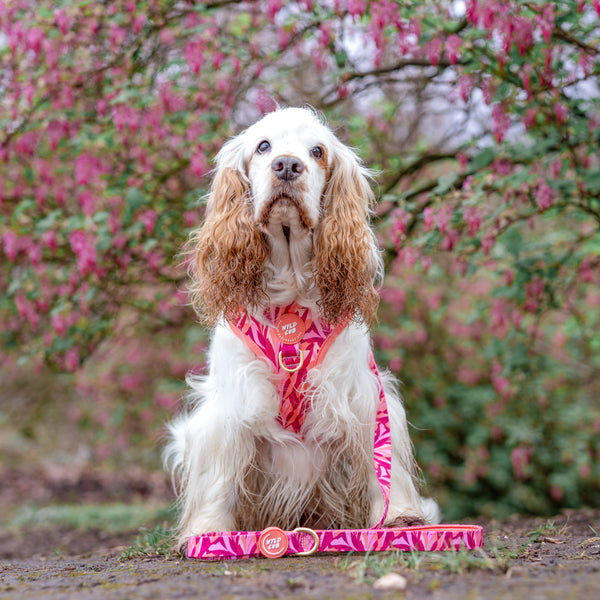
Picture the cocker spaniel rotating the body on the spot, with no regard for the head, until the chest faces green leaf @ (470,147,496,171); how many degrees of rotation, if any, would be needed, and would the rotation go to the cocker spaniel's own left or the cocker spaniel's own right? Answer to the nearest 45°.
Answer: approximately 135° to the cocker spaniel's own left

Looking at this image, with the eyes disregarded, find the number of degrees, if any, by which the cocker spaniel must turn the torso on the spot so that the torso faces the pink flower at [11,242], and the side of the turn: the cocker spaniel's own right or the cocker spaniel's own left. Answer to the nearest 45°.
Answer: approximately 135° to the cocker spaniel's own right

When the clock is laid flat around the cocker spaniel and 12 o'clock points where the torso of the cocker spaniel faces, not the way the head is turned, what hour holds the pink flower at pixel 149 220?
The pink flower is roughly at 5 o'clock from the cocker spaniel.

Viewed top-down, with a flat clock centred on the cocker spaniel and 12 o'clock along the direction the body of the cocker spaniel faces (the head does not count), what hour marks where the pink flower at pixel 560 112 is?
The pink flower is roughly at 8 o'clock from the cocker spaniel.

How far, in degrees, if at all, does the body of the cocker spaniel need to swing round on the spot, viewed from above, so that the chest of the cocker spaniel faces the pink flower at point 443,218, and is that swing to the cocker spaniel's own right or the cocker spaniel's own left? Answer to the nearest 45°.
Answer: approximately 135° to the cocker spaniel's own left

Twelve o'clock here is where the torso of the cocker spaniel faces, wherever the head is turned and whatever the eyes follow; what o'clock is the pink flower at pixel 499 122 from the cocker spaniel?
The pink flower is roughly at 8 o'clock from the cocker spaniel.

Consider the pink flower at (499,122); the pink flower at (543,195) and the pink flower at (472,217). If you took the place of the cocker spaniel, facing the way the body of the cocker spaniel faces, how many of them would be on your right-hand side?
0

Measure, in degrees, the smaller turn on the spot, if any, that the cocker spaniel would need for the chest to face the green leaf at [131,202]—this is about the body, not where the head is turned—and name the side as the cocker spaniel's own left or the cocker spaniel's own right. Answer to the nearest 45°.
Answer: approximately 135° to the cocker spaniel's own right

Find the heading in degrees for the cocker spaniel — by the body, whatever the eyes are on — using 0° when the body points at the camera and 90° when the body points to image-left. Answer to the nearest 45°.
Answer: approximately 0°
